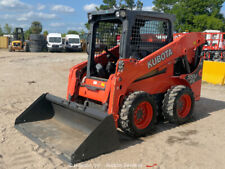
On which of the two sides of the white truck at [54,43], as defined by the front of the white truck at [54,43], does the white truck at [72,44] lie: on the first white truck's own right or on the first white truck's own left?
on the first white truck's own left

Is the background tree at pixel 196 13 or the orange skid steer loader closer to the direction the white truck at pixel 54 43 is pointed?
the orange skid steer loader

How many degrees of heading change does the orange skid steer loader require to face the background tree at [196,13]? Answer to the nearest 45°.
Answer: approximately 135° to its right

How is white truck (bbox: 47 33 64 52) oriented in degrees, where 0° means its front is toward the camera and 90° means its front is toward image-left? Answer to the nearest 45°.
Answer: approximately 0°

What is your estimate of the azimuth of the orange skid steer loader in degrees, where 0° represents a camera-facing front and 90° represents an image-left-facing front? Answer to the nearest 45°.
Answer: approximately 45°

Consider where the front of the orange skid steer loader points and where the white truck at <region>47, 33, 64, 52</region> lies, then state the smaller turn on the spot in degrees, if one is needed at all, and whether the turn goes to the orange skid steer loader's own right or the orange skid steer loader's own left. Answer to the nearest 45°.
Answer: approximately 135° to the orange skid steer loader's own right

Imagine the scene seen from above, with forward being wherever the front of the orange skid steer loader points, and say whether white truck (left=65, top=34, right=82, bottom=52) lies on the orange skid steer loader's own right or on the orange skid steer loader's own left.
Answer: on the orange skid steer loader's own right

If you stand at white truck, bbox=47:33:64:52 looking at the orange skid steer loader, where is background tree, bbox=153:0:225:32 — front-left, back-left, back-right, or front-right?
back-left

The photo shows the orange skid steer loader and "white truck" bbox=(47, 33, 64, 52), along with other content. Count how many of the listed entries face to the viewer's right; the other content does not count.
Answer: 0

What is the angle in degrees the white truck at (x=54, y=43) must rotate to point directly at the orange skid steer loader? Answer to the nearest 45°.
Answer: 0° — it already faces it
